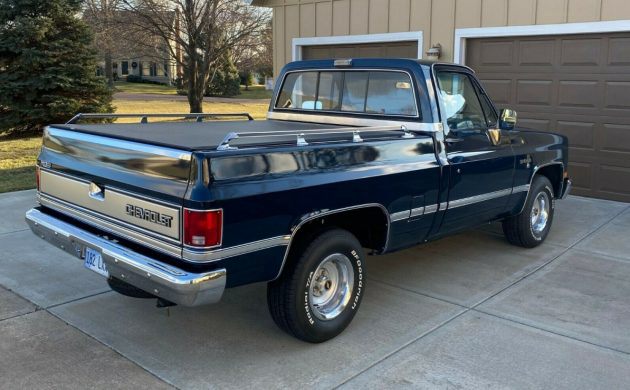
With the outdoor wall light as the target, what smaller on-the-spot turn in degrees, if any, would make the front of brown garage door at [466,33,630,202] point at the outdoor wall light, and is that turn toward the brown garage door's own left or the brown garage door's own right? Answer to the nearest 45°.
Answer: approximately 90° to the brown garage door's own right

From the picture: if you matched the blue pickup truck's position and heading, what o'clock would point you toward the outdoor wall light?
The outdoor wall light is roughly at 11 o'clock from the blue pickup truck.

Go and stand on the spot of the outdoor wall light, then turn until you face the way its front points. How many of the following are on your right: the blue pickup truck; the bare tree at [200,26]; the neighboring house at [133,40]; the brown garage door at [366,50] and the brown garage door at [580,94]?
3

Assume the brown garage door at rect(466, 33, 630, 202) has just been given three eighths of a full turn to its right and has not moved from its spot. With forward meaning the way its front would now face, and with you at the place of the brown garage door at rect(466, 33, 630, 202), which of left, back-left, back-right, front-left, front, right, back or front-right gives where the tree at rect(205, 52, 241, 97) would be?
front

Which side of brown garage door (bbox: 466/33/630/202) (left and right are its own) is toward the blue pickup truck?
front

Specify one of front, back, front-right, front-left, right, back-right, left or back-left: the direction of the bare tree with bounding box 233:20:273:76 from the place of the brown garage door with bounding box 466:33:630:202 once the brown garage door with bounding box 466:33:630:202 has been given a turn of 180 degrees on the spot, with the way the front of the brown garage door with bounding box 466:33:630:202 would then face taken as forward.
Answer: front-left

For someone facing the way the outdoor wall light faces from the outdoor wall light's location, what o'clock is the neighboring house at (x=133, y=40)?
The neighboring house is roughly at 3 o'clock from the outdoor wall light.

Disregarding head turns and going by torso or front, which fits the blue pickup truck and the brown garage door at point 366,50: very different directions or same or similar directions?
very different directions

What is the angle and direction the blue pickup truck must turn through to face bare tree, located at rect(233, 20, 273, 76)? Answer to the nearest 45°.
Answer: approximately 45° to its left

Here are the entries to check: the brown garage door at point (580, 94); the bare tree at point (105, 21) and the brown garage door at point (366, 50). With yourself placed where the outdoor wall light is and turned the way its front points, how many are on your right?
2

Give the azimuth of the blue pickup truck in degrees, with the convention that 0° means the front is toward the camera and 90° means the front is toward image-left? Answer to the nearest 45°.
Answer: approximately 225°

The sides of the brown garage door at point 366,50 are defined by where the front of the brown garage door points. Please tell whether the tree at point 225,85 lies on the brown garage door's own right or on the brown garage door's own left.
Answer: on the brown garage door's own right

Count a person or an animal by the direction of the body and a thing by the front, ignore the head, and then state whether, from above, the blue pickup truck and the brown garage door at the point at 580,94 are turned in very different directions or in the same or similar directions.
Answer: very different directions

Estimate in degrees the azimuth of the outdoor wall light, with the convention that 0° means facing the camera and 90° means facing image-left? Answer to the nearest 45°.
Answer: approximately 45°

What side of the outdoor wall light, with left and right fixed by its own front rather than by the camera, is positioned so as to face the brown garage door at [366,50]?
right

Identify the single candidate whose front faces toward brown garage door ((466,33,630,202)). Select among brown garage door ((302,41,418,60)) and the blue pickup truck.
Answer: the blue pickup truck

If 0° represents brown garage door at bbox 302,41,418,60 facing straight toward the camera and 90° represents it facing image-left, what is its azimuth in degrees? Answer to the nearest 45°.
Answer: approximately 45°
